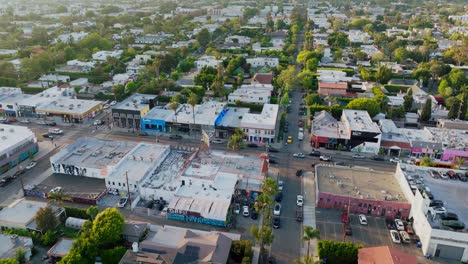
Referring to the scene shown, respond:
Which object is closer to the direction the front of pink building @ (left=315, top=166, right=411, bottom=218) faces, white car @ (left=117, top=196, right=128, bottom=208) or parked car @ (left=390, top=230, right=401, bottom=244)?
the parked car

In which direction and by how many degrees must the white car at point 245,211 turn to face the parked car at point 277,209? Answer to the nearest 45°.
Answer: approximately 90° to its right

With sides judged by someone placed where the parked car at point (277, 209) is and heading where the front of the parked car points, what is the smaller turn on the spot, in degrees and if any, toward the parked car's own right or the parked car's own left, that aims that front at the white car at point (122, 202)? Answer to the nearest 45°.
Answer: approximately 90° to the parked car's own right

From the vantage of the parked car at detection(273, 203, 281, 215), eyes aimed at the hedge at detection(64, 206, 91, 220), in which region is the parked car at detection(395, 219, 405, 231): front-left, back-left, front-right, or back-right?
back-left

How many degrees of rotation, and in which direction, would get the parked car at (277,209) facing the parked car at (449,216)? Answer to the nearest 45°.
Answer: approximately 90° to its left

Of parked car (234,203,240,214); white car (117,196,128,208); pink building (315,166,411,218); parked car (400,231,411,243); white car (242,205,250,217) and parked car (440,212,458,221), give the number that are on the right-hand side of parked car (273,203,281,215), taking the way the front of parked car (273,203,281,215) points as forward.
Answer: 3

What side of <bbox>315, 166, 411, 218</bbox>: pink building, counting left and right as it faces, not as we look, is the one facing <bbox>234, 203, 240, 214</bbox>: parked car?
right

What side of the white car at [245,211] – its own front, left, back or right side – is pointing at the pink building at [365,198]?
right

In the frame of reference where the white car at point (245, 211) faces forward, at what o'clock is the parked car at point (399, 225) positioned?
The parked car is roughly at 3 o'clock from the white car.
